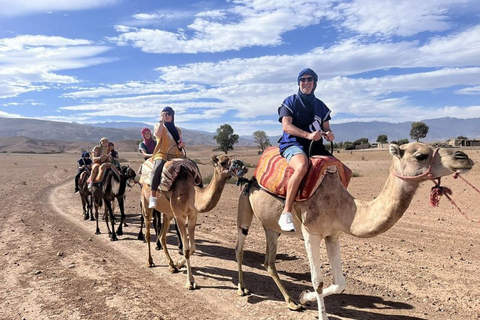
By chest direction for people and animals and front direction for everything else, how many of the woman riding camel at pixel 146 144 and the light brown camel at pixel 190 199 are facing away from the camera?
0

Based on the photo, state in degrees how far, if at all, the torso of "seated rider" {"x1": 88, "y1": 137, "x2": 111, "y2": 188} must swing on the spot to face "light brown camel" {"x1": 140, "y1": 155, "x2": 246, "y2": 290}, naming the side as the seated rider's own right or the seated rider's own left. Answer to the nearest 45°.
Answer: approximately 45° to the seated rider's own right

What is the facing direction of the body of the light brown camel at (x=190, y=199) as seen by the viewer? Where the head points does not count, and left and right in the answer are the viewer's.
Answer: facing the viewer and to the right of the viewer

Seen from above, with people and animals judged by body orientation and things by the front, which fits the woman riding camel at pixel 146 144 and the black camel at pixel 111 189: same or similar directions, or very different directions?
same or similar directions

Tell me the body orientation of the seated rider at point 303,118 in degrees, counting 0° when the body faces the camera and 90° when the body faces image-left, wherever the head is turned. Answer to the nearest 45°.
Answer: approximately 315°

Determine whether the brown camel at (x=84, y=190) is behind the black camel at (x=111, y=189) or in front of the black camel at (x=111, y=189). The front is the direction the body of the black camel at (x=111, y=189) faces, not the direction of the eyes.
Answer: behind

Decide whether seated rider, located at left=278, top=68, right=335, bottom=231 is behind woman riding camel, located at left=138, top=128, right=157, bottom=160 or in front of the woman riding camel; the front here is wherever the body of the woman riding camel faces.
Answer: in front

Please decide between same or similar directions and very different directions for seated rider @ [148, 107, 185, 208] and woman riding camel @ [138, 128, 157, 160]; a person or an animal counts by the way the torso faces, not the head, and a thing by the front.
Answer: same or similar directions

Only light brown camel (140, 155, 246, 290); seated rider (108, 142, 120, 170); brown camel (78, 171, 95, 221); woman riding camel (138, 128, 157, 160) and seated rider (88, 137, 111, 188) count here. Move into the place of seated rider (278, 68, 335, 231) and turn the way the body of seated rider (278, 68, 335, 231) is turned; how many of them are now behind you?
5

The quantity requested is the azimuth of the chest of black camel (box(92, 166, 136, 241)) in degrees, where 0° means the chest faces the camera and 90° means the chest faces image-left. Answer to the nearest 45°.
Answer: approximately 315°

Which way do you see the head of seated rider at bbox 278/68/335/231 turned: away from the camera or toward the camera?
toward the camera

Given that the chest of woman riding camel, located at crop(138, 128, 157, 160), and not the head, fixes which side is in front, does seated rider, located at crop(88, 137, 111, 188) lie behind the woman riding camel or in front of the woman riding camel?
behind

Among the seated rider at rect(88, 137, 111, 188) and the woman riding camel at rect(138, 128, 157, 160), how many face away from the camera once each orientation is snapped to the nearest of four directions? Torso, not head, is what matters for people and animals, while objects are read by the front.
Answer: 0

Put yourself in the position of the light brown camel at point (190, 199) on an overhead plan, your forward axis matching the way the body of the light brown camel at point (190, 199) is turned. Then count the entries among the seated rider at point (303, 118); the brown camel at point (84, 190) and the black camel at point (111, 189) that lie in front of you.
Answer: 1
